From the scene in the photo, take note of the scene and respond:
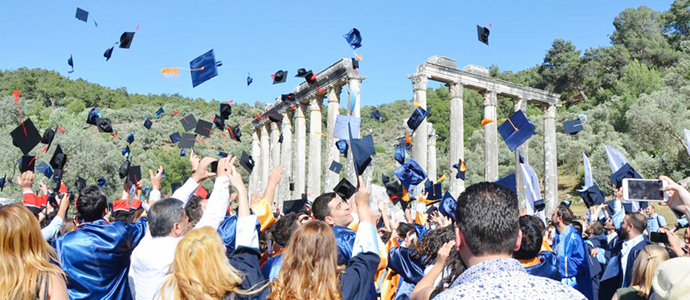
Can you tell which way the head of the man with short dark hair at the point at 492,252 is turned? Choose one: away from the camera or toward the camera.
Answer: away from the camera

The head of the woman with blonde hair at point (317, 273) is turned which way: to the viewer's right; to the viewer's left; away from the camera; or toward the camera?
away from the camera

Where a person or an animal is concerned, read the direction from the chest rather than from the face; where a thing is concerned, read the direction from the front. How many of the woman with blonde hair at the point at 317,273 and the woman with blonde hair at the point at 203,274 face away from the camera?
2

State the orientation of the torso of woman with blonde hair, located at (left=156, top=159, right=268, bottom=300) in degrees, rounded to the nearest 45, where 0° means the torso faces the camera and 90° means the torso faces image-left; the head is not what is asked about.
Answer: approximately 180°

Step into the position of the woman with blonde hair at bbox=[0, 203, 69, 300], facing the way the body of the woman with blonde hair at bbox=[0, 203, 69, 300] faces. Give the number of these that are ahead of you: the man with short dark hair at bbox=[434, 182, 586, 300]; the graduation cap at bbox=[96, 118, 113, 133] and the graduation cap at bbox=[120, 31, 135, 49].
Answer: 2

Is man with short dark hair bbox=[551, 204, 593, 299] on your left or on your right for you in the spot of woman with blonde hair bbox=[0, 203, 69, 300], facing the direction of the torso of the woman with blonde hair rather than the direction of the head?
on your right

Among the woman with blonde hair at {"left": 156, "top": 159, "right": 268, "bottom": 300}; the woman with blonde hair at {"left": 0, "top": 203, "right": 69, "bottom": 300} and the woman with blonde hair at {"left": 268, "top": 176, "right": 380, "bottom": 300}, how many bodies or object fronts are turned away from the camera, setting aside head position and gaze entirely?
3

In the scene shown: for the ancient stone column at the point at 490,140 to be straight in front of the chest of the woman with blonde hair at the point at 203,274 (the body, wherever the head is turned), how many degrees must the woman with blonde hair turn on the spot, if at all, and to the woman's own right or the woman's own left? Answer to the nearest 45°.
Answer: approximately 45° to the woman's own right

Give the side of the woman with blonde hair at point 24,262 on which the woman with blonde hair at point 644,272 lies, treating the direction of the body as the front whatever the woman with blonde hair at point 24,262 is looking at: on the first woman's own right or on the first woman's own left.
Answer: on the first woman's own right

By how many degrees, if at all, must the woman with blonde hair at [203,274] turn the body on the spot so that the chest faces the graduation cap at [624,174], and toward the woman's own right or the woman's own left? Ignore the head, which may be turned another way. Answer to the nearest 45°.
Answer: approximately 45° to the woman's own right

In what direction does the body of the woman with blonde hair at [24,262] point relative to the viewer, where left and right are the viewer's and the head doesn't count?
facing away from the viewer

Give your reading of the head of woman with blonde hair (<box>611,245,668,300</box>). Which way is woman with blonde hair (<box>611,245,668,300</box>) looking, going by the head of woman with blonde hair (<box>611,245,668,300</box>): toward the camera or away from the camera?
away from the camera

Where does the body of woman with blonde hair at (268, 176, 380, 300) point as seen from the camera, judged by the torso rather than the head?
away from the camera
